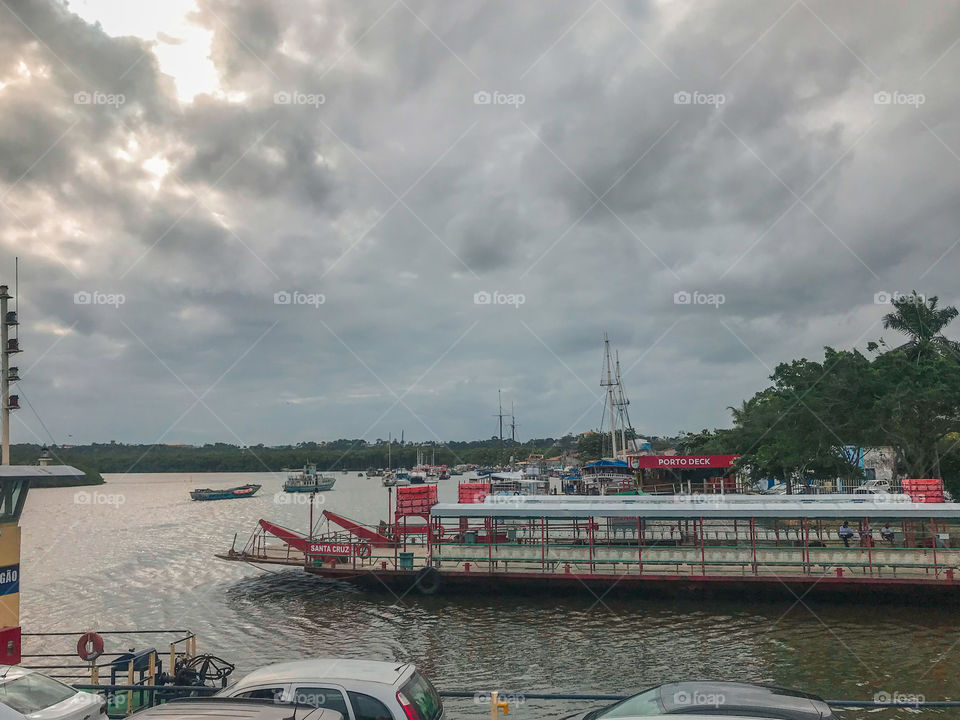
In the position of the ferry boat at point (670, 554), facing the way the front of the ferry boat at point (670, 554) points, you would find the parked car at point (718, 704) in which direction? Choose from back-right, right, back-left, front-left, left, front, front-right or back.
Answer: left

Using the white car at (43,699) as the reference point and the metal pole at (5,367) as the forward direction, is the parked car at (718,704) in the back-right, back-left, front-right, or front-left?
back-right

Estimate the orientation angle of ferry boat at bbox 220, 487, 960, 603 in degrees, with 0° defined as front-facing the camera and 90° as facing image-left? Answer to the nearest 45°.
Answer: approximately 90°

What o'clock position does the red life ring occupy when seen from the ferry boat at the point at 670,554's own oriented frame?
The red life ring is roughly at 10 o'clock from the ferry boat.

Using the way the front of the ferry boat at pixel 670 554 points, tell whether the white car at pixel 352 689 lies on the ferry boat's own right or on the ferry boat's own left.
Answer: on the ferry boat's own left

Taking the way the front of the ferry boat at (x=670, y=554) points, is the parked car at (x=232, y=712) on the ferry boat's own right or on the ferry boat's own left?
on the ferry boat's own left
